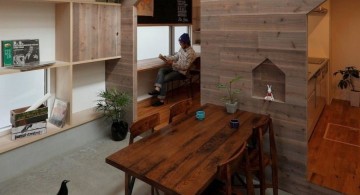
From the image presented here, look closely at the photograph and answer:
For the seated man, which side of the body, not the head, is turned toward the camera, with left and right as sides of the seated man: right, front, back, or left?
left

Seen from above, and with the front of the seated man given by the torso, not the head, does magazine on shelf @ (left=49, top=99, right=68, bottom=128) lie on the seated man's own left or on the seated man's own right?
on the seated man's own left

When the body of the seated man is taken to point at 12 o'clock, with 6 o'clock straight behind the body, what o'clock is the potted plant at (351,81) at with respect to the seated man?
The potted plant is roughly at 6 o'clock from the seated man.

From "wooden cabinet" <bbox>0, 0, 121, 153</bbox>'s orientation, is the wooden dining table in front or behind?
in front

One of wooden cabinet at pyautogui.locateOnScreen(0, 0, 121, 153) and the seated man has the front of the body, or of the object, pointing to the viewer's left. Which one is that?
the seated man

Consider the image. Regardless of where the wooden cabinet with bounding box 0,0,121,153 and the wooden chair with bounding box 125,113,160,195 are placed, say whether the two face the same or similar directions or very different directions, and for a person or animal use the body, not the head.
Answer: same or similar directions

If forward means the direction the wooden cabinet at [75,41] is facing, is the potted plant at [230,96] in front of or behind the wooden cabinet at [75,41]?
in front

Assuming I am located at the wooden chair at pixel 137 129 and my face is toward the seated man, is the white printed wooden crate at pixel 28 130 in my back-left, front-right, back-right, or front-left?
front-left

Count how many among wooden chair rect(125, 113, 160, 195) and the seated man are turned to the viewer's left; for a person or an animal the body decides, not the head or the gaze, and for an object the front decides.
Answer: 1

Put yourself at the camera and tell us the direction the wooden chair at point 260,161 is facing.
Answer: facing away from the viewer and to the left of the viewer

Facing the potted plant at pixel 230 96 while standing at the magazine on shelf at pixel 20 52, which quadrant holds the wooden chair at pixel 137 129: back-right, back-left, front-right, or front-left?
front-right

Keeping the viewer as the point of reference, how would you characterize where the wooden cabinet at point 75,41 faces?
facing the viewer and to the right of the viewer
